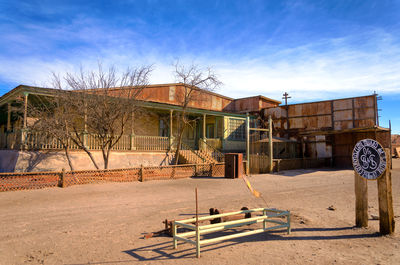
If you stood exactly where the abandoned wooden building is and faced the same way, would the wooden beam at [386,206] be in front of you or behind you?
in front

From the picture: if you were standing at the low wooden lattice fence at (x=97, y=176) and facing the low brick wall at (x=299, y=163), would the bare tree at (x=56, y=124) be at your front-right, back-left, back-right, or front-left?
back-left

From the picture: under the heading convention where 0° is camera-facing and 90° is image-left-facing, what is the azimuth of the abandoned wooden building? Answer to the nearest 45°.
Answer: approximately 0°

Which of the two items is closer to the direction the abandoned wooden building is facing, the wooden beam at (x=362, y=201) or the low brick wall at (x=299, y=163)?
the wooden beam

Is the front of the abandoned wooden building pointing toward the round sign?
yes

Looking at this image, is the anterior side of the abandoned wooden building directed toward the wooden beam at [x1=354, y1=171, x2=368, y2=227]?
yes

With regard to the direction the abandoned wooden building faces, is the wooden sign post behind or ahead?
ahead
